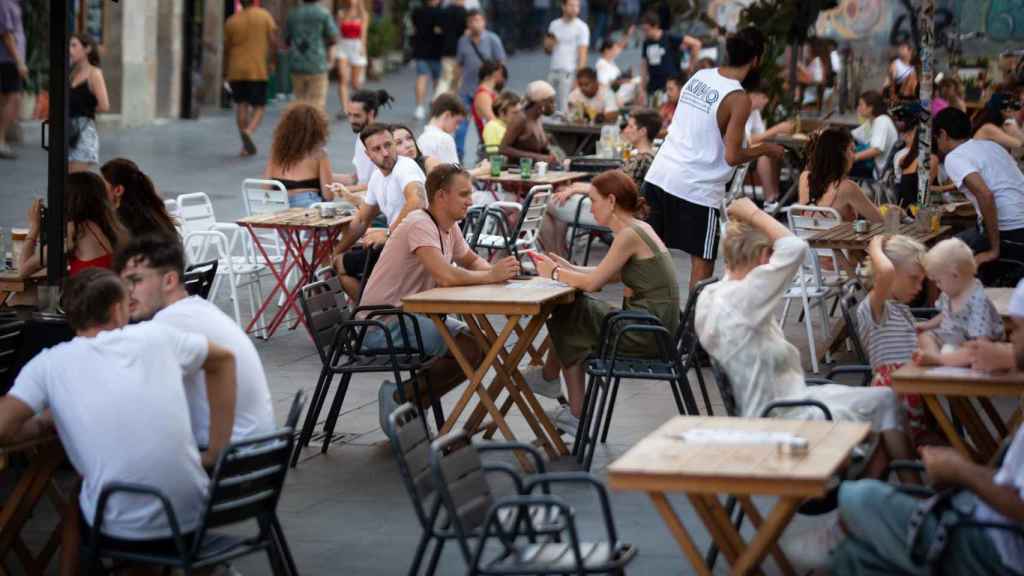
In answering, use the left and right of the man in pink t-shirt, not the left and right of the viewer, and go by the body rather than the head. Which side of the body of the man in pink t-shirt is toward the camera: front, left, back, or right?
right

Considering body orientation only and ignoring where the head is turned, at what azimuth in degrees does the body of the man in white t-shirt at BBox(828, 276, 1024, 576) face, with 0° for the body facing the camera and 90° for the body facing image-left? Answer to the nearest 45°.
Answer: approximately 90°

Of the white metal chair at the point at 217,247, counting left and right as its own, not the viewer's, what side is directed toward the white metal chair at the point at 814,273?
front

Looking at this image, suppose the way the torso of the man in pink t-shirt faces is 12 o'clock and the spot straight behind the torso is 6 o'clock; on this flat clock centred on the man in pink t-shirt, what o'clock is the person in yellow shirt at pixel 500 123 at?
The person in yellow shirt is roughly at 9 o'clock from the man in pink t-shirt.

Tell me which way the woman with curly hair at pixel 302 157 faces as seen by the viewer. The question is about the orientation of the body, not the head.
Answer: away from the camera

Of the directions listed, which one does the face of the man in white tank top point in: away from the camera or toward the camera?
away from the camera

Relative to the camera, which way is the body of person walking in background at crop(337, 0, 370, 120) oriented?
toward the camera

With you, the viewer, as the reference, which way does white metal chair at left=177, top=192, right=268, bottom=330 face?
facing the viewer and to the right of the viewer

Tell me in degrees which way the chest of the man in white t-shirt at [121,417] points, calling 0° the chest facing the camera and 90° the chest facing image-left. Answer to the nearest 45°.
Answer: approximately 180°

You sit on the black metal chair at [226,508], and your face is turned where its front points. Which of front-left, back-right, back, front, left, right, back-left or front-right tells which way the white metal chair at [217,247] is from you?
front-right

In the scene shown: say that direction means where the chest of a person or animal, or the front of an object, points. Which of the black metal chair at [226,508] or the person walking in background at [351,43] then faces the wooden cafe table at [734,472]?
the person walking in background

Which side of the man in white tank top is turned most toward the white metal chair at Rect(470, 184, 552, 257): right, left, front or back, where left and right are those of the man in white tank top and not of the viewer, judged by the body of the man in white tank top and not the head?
left
